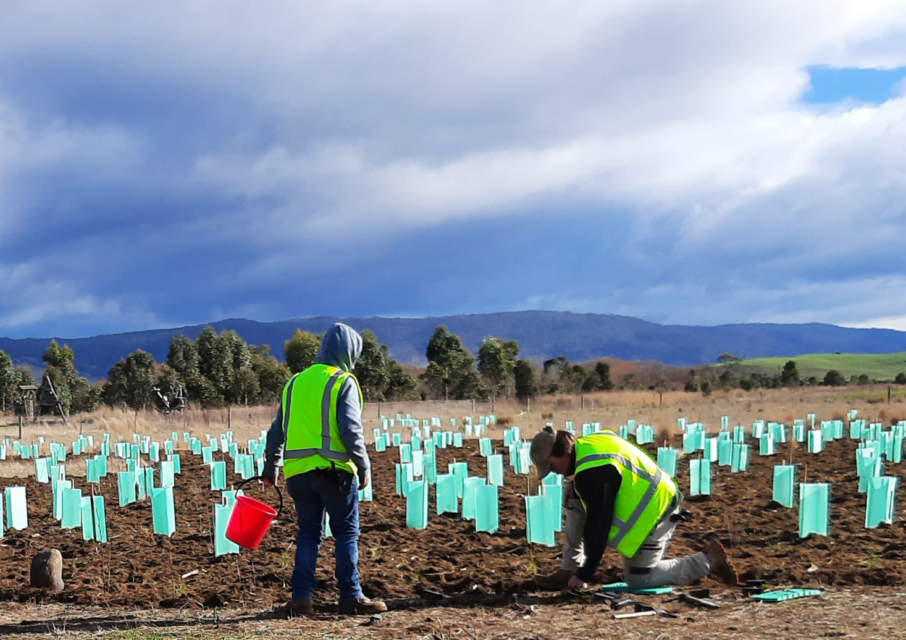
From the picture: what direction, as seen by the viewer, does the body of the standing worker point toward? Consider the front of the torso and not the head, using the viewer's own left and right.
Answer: facing away from the viewer and to the right of the viewer

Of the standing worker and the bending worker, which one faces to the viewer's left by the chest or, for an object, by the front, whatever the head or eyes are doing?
the bending worker

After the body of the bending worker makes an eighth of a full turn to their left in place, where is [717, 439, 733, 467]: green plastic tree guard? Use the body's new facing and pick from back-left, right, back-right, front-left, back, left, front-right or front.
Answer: back-right

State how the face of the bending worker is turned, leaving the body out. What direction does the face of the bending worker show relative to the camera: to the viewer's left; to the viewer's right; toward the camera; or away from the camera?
to the viewer's left

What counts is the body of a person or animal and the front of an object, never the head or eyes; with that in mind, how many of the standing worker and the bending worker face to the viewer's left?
1

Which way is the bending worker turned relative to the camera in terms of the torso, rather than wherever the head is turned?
to the viewer's left

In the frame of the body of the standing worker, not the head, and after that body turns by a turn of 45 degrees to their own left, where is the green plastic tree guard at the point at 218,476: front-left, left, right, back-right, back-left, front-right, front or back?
front

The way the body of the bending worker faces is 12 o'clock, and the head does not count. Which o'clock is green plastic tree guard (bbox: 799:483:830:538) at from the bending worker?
The green plastic tree guard is roughly at 4 o'clock from the bending worker.

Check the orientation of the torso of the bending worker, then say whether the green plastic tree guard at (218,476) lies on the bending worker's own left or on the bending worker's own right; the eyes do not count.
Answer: on the bending worker's own right
